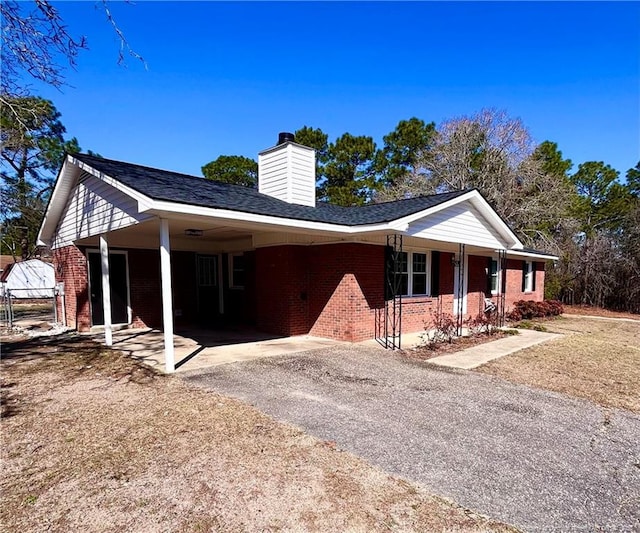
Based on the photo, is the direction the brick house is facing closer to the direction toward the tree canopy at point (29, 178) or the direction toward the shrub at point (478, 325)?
the shrub

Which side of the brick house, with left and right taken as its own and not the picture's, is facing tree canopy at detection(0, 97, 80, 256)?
back

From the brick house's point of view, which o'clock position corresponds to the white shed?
The white shed is roughly at 6 o'clock from the brick house.

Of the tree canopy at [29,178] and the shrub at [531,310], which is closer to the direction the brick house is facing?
the shrub

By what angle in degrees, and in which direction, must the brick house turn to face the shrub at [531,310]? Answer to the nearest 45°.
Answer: approximately 90° to its left

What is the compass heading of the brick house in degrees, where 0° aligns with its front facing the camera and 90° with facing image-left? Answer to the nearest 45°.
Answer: approximately 315°

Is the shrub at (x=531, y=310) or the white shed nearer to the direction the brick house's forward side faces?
the shrub
